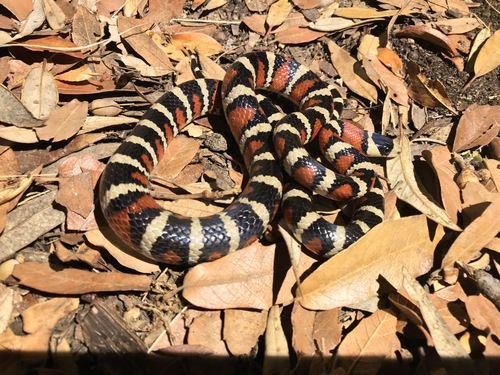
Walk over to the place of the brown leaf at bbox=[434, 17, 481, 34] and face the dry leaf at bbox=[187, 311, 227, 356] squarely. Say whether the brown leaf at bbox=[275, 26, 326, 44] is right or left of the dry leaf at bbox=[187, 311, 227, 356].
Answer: right

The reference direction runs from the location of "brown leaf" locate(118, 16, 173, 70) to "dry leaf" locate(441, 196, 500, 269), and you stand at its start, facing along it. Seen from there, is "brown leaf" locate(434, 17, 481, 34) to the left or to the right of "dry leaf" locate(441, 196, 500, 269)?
left
